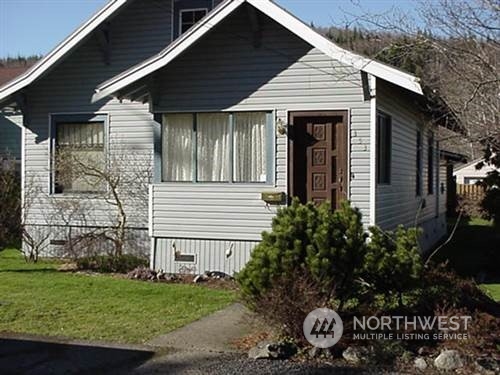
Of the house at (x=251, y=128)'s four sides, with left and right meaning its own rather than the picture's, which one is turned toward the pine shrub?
front

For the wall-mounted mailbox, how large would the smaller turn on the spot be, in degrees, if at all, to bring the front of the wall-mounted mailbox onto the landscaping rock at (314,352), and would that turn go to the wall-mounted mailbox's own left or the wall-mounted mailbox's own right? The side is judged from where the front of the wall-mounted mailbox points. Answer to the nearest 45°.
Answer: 0° — it already faces it

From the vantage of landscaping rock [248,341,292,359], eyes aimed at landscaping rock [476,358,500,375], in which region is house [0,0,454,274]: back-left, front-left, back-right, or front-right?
back-left

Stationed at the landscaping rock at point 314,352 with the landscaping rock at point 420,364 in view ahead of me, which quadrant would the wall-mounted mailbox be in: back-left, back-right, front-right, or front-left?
back-left

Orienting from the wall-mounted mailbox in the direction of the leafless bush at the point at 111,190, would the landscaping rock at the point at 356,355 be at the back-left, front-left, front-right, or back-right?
back-left

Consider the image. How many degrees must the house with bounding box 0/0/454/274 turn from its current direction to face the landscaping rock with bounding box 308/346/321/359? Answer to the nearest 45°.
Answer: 0° — it already faces it

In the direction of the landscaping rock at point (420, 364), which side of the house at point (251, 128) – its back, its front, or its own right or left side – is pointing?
front

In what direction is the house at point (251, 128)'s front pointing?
toward the camera

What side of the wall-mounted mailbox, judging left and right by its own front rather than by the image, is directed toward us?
front

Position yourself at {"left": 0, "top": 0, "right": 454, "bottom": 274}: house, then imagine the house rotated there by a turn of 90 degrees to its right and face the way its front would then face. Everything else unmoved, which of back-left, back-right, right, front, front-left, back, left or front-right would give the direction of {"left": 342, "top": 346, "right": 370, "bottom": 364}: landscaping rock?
left
